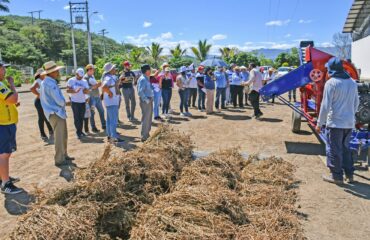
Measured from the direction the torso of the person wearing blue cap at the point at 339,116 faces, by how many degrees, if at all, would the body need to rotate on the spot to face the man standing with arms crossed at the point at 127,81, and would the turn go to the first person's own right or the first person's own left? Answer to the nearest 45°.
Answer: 0° — they already face them

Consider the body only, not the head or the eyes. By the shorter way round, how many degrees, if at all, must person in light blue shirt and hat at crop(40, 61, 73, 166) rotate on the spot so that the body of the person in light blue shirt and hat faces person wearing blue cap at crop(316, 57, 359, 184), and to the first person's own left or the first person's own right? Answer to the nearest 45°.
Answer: approximately 45° to the first person's own right

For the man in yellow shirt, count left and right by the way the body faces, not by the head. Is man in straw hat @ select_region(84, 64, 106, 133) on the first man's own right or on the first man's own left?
on the first man's own left

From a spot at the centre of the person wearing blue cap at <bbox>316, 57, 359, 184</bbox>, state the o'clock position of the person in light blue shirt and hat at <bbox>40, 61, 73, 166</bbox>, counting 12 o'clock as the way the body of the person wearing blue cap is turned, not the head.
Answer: The person in light blue shirt and hat is roughly at 10 o'clock from the person wearing blue cap.

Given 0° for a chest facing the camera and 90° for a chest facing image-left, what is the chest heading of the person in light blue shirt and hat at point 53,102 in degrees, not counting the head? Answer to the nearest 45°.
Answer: approximately 270°

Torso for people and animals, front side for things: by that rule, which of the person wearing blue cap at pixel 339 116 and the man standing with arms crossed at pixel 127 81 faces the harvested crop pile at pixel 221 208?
the man standing with arms crossed

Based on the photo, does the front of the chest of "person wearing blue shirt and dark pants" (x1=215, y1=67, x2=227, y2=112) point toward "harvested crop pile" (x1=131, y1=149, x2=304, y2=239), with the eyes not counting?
yes

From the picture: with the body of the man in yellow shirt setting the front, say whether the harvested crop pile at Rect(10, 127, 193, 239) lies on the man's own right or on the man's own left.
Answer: on the man's own right

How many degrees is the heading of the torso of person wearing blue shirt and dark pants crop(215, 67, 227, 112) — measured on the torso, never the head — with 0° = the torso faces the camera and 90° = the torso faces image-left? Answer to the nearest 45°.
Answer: approximately 0°

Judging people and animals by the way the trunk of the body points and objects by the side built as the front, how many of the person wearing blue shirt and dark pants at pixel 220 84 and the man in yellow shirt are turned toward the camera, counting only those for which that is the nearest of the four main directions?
1

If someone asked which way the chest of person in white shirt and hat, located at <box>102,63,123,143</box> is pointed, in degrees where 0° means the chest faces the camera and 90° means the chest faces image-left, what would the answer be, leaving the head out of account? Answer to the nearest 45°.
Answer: approximately 270°
